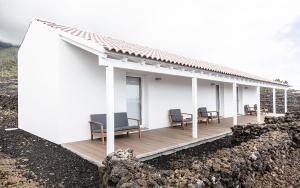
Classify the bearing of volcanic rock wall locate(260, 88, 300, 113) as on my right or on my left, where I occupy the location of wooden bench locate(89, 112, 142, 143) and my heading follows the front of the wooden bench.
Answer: on my left

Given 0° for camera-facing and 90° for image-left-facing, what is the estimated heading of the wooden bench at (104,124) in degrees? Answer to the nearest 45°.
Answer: approximately 315°

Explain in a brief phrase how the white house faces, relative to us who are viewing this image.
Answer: facing the viewer and to the right of the viewer

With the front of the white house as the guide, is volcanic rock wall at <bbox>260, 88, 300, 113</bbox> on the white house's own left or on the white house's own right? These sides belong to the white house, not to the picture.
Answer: on the white house's own left

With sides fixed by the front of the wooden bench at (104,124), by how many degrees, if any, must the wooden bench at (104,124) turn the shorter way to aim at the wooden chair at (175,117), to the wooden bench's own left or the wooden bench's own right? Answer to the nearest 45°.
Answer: approximately 90° to the wooden bench's own left
